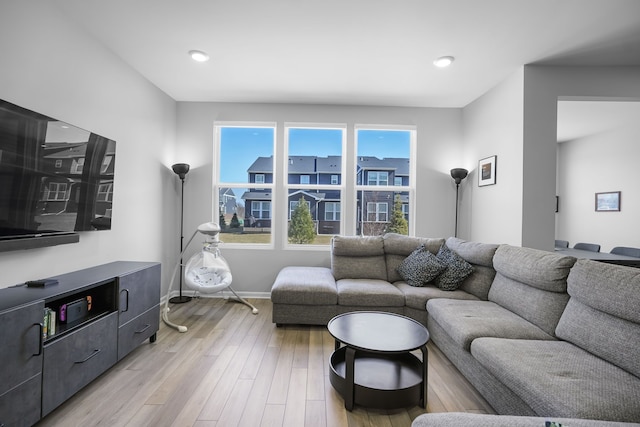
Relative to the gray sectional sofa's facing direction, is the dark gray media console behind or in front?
in front

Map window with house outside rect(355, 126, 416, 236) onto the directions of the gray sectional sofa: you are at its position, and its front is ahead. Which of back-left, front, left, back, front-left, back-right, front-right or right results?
right

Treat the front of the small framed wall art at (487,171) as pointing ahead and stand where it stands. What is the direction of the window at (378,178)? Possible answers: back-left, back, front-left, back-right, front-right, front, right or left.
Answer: front-right

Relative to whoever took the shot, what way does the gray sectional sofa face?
facing the viewer and to the left of the viewer

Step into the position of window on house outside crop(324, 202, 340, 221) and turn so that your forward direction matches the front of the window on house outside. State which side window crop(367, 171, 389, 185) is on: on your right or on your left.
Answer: on your left

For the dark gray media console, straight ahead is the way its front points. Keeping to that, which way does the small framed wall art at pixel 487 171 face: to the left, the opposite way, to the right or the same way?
the opposite way

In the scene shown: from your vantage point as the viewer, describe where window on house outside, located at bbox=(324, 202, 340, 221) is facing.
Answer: facing the viewer

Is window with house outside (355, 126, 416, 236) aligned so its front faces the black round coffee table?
yes

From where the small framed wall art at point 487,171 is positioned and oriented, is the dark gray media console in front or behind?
in front

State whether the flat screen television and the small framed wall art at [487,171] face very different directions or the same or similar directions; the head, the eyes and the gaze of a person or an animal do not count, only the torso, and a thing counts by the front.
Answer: very different directions

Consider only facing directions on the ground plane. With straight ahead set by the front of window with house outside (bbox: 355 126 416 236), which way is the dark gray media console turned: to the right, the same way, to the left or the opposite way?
to the left

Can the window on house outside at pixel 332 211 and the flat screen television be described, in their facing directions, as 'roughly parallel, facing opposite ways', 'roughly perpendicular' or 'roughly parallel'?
roughly perpendicular

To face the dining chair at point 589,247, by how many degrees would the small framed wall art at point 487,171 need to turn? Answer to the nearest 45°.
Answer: approximately 180°

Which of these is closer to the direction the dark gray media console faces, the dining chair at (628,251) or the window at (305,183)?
the dining chair

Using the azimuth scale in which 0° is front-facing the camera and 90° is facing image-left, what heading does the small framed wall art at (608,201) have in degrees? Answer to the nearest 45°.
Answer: approximately 45°

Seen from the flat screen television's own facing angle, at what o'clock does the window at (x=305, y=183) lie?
The window is roughly at 10 o'clock from the flat screen television.

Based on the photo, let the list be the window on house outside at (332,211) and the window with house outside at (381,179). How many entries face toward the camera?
2
